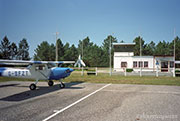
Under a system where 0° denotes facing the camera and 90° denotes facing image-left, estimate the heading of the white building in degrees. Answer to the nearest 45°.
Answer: approximately 0°
